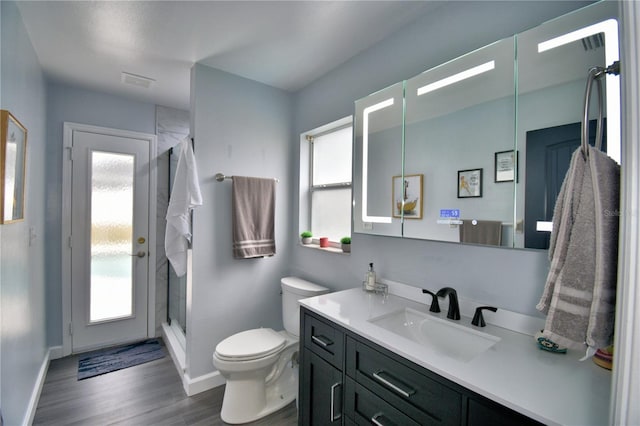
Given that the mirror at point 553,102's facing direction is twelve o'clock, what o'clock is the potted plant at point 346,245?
The potted plant is roughly at 2 o'clock from the mirror.

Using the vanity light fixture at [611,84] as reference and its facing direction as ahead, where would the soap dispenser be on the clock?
The soap dispenser is roughly at 2 o'clock from the vanity light fixture.

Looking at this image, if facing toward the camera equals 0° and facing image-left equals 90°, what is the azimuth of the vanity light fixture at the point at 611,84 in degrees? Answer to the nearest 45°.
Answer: approximately 45°

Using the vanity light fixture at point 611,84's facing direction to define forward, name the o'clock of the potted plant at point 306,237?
The potted plant is roughly at 2 o'clock from the vanity light fixture.

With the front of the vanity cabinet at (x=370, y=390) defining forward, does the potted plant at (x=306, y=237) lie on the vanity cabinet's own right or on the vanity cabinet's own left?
on the vanity cabinet's own right

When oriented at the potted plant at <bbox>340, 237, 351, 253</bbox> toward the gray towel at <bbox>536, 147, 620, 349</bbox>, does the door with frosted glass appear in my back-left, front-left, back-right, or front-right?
back-right

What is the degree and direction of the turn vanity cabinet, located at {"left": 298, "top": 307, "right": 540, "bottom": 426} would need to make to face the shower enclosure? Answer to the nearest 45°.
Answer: approximately 90° to its right
